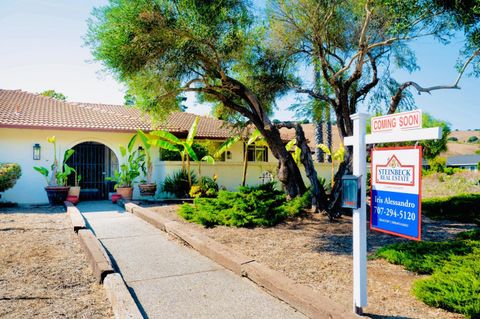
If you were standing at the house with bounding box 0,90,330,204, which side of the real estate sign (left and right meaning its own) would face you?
right

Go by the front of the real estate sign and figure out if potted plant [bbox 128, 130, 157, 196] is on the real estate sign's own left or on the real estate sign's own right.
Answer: on the real estate sign's own right

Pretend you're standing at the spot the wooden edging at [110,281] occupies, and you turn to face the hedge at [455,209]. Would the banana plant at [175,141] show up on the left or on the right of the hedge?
left

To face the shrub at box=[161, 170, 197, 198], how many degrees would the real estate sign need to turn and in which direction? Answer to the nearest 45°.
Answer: approximately 90° to its right

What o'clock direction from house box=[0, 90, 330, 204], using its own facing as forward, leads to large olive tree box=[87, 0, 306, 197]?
The large olive tree is roughly at 11 o'clock from the house.

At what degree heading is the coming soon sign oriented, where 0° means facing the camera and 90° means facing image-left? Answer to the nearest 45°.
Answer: approximately 45°

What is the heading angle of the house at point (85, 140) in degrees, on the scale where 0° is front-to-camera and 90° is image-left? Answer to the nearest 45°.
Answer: approximately 0°
